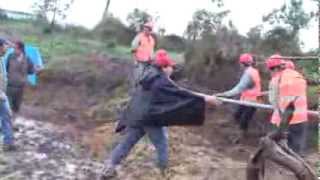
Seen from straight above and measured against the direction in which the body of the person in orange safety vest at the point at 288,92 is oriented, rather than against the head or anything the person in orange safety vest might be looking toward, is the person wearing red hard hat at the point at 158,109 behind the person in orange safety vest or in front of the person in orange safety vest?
in front

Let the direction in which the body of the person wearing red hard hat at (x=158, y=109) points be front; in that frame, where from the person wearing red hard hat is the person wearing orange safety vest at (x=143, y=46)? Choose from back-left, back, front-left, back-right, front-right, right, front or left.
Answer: left

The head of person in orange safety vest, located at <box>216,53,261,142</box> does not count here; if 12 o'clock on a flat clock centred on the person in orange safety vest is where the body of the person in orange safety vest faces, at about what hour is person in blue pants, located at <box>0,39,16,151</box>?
The person in blue pants is roughly at 11 o'clock from the person in orange safety vest.

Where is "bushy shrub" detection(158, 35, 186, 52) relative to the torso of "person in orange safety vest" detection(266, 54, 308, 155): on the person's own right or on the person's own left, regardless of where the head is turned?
on the person's own right

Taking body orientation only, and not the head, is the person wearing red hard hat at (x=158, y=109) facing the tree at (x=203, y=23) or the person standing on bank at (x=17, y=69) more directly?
the tree

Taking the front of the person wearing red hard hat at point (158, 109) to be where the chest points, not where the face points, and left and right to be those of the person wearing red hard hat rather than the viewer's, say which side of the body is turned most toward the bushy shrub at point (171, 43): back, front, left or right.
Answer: left

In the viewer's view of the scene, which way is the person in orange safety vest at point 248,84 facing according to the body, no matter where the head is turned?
to the viewer's left

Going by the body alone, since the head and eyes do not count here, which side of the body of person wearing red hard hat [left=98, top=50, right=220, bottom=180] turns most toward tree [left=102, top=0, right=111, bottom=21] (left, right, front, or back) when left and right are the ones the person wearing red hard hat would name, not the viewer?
left

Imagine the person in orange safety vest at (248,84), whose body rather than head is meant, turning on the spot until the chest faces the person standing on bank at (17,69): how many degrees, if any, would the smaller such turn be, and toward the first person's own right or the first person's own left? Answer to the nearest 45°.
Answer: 0° — they already face them

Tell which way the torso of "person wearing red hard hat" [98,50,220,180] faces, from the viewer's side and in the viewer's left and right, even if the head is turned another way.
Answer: facing to the right of the viewer

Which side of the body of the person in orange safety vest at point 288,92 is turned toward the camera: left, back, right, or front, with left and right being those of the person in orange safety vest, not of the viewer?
left
